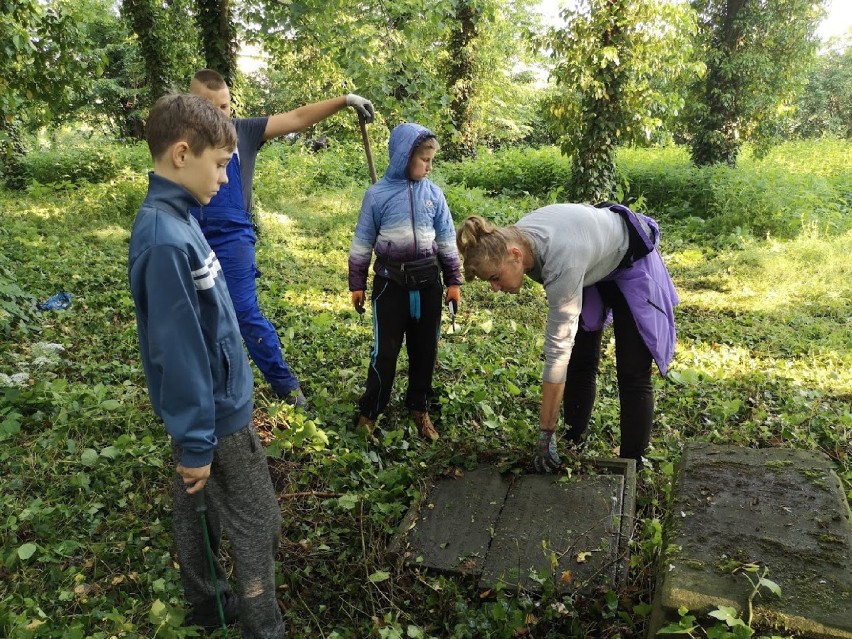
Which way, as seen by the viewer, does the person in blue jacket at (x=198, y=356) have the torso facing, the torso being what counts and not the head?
to the viewer's right

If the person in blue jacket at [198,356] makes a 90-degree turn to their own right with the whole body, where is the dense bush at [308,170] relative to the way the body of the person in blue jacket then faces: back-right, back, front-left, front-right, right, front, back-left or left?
back

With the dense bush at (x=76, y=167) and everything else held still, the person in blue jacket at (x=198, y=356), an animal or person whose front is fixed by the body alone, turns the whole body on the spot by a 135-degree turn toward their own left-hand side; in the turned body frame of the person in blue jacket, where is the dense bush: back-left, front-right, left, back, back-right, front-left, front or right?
front-right

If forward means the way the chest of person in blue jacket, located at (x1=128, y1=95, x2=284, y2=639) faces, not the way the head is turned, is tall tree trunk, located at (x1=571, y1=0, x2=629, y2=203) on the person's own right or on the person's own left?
on the person's own left

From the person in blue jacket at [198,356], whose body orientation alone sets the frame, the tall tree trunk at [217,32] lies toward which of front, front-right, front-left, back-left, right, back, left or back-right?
left
